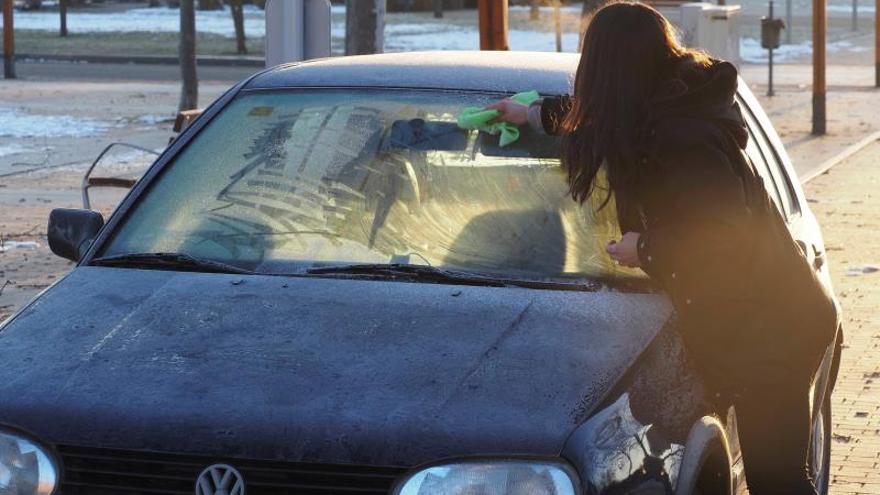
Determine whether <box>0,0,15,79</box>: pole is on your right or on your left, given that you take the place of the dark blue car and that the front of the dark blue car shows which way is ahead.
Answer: on your right

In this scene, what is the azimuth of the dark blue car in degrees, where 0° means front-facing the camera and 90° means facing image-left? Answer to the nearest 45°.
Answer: approximately 45°

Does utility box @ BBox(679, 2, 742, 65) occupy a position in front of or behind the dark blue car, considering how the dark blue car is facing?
behind

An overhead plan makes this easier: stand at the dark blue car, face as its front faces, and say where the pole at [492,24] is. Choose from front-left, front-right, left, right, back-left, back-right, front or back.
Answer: back-right

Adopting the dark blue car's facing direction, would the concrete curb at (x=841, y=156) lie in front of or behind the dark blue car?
behind

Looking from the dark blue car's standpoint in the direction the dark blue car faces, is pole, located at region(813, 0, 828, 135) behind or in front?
behind

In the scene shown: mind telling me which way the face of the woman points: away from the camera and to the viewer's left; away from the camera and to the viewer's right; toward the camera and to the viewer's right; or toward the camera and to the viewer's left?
away from the camera and to the viewer's left
